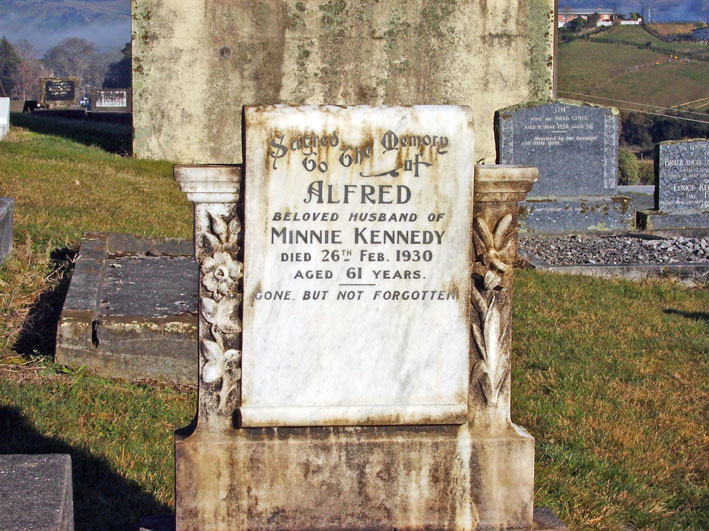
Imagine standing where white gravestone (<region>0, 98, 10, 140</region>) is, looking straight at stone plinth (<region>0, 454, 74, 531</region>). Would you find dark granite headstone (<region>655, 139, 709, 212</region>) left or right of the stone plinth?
left

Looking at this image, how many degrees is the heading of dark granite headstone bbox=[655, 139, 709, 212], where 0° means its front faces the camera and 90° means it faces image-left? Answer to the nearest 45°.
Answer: approximately 0°

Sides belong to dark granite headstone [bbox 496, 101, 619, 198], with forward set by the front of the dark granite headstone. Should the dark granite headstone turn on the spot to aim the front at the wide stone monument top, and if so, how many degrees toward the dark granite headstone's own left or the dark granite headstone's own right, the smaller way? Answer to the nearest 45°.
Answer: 0° — it already faces it

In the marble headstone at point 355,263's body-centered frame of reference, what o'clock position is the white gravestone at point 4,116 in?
The white gravestone is roughly at 5 o'clock from the marble headstone.

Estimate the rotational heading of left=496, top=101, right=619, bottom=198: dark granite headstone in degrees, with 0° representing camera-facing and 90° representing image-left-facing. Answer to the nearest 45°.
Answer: approximately 0°

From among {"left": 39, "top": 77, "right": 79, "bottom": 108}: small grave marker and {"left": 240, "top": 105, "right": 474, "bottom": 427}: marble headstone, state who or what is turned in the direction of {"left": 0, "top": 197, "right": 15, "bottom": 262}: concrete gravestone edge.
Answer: the small grave marker

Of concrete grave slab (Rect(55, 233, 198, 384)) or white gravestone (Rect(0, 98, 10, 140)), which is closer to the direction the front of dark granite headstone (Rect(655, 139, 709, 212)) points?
the concrete grave slab
